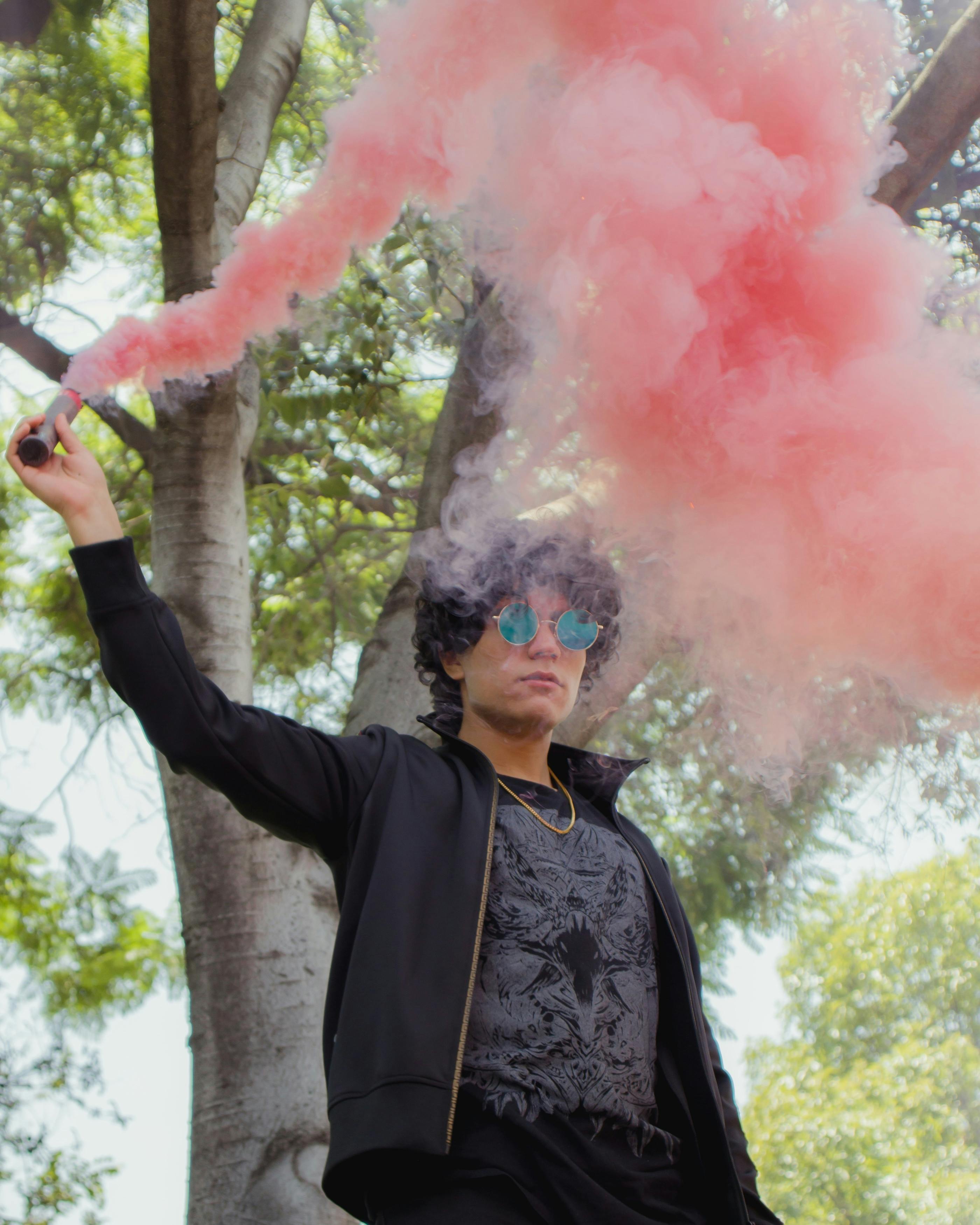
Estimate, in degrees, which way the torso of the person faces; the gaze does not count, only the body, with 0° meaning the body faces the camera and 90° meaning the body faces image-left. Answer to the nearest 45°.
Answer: approximately 315°
